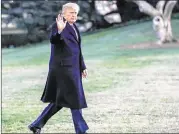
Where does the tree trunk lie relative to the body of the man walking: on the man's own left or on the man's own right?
on the man's own left

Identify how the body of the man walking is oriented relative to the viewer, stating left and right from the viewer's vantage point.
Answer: facing the viewer and to the right of the viewer
